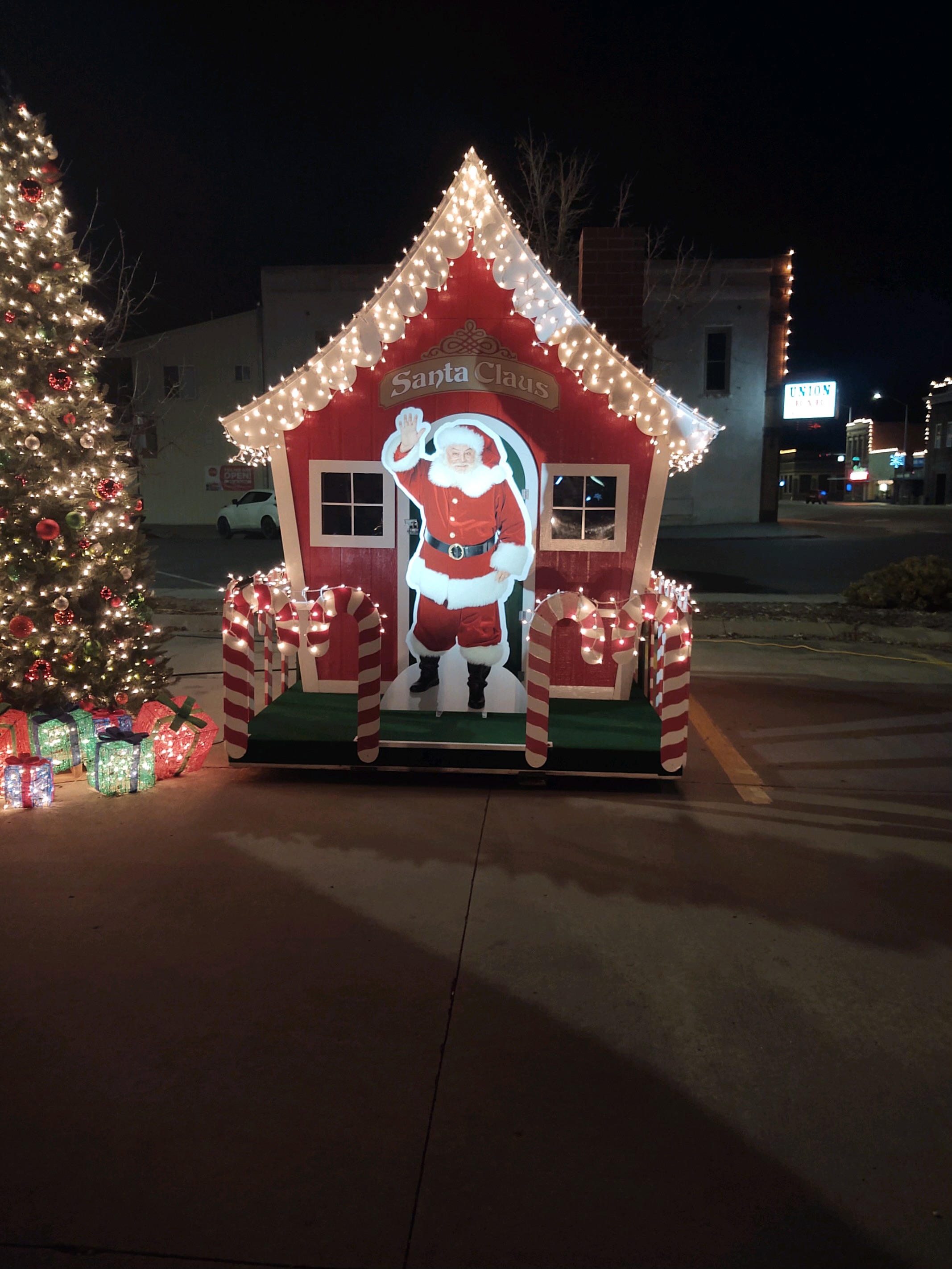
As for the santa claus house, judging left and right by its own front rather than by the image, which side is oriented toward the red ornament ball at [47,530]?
right

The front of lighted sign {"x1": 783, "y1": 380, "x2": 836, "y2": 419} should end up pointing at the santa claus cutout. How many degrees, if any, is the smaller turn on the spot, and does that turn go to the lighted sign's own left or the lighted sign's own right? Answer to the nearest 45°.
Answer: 0° — it already faces it

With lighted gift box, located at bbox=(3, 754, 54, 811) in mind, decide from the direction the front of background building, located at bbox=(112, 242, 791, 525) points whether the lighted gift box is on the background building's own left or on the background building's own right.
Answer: on the background building's own right

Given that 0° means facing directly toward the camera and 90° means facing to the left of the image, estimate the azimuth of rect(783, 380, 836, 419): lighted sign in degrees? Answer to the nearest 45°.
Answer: approximately 0°

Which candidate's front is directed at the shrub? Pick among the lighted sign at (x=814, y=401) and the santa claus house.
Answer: the lighted sign

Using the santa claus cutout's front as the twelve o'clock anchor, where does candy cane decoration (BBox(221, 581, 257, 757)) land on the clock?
The candy cane decoration is roughly at 2 o'clock from the santa claus cutout.
